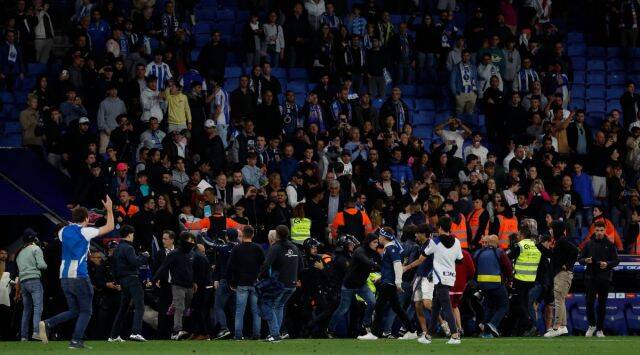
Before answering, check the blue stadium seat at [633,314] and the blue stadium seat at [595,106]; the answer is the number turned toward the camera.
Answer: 2

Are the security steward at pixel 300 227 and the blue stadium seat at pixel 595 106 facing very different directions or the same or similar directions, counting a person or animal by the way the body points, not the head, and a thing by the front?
very different directions

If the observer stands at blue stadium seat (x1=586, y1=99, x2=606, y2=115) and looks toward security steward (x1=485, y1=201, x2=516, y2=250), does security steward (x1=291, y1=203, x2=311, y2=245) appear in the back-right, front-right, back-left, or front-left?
front-right

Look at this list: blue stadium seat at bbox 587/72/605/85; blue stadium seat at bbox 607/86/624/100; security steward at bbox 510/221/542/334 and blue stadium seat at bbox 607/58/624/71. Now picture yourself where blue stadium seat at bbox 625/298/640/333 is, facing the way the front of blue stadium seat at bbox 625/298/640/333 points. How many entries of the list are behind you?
3

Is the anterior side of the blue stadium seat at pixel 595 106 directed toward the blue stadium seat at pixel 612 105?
no

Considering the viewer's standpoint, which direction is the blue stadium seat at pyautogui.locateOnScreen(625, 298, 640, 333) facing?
facing the viewer

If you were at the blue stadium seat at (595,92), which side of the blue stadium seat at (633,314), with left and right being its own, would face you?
back

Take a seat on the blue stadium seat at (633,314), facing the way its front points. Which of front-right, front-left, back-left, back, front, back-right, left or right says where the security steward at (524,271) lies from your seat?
front-right

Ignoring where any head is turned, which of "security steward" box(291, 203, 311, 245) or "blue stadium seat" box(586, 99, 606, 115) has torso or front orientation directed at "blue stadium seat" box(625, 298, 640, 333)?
"blue stadium seat" box(586, 99, 606, 115)

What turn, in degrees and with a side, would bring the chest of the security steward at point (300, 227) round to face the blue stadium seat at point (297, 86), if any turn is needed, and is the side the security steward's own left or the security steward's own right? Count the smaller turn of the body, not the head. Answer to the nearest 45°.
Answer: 0° — they already face it

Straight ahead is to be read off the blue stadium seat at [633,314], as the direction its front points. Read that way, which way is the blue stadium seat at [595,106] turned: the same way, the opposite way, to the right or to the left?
the same way

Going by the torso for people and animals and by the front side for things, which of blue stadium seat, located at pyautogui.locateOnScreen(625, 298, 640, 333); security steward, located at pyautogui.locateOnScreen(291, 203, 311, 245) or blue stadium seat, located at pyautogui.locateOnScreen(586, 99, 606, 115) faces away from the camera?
the security steward
